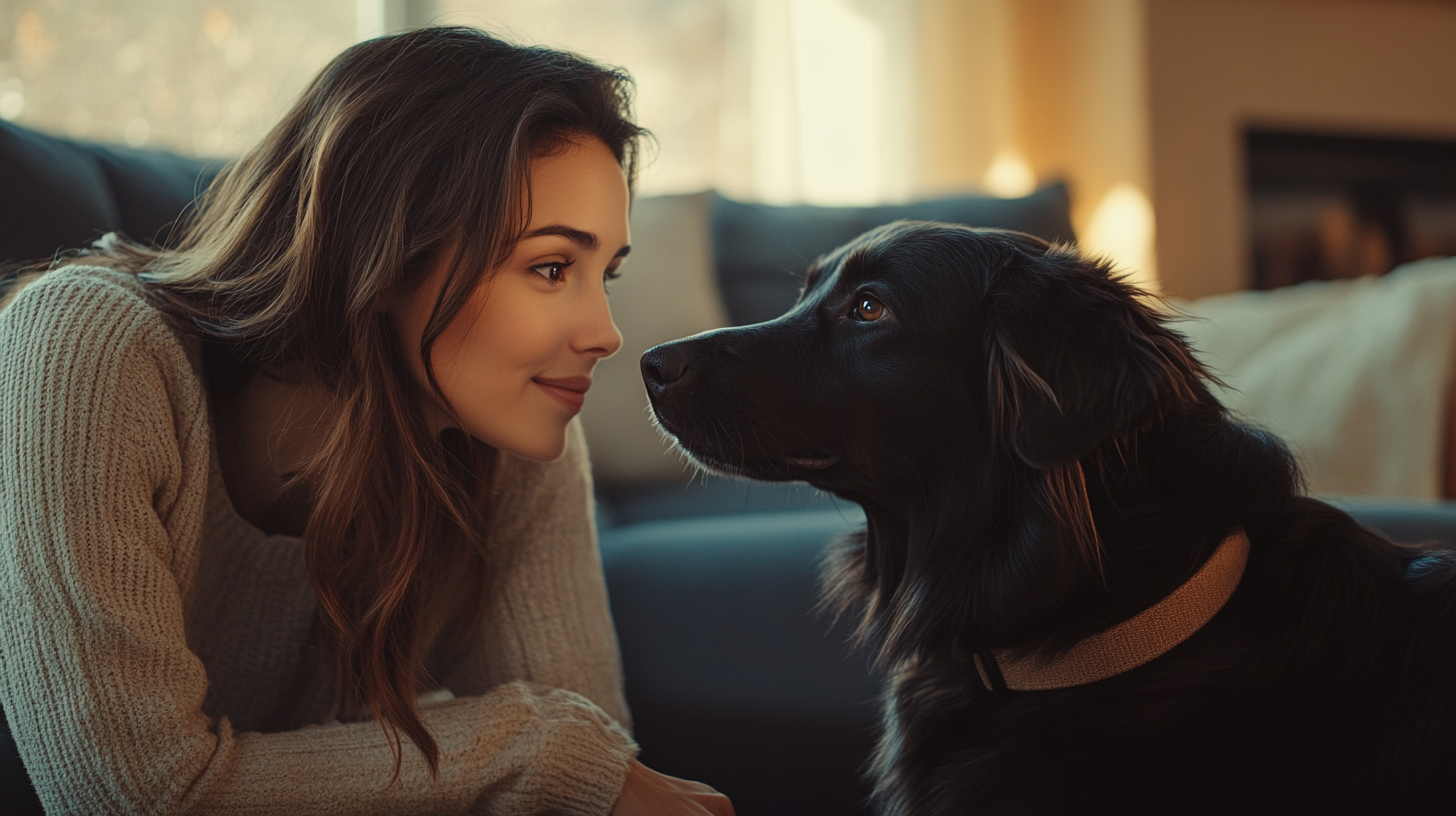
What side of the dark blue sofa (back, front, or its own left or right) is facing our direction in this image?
front

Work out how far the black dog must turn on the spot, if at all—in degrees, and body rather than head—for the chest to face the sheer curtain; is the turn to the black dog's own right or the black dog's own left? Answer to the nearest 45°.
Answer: approximately 90° to the black dog's own right

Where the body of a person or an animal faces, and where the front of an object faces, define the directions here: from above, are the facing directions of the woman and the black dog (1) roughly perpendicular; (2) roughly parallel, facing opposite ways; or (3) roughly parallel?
roughly parallel, facing opposite ways

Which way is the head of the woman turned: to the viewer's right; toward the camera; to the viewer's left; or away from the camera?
to the viewer's right

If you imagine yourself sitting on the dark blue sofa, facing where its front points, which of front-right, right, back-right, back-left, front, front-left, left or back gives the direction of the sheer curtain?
back

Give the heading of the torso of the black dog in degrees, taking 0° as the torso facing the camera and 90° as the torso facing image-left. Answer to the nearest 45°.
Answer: approximately 90°

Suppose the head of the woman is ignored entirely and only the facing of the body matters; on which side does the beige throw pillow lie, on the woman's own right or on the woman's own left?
on the woman's own left
